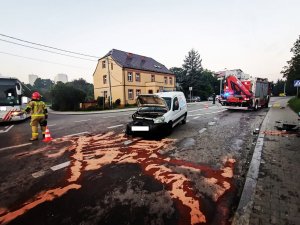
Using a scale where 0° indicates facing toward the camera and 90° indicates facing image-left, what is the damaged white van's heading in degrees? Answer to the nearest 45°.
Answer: approximately 45°

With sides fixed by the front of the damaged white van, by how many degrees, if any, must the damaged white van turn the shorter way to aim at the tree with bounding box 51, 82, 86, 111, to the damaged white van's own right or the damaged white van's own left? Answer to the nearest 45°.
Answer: approximately 90° to the damaged white van's own right

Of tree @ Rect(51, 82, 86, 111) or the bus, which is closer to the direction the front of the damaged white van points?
the bus

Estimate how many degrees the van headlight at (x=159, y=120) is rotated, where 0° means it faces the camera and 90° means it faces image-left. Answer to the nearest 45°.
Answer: approximately 45°

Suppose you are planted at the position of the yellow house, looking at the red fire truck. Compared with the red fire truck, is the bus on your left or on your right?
right

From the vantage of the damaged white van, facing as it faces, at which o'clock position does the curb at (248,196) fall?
The curb is roughly at 10 o'clock from the damaged white van.

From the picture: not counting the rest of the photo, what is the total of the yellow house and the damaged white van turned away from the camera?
0

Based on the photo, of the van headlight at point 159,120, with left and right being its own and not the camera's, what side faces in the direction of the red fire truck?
back

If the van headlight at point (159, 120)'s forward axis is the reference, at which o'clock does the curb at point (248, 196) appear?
The curb is roughly at 10 o'clock from the van headlight.

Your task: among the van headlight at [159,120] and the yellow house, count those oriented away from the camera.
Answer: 0

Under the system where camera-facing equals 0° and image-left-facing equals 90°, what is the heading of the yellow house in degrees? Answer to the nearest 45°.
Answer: approximately 315°

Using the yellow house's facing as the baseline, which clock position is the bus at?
The bus is roughly at 2 o'clock from the yellow house.
